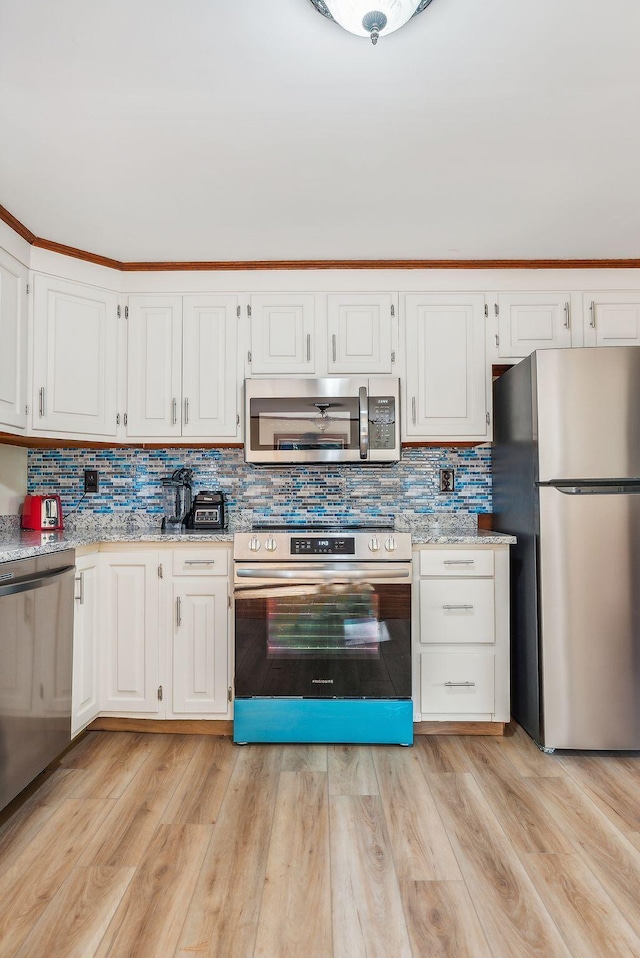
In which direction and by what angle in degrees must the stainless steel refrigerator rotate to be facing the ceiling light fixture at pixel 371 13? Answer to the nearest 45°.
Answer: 0° — it already faces it

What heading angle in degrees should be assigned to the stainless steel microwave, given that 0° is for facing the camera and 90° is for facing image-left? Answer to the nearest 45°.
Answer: approximately 0°

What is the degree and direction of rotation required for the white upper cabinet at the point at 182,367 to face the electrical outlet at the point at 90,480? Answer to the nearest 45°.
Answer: approximately 135° to its right

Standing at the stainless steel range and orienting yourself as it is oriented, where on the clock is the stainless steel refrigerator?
The stainless steel refrigerator is roughly at 9 o'clock from the stainless steel range.
